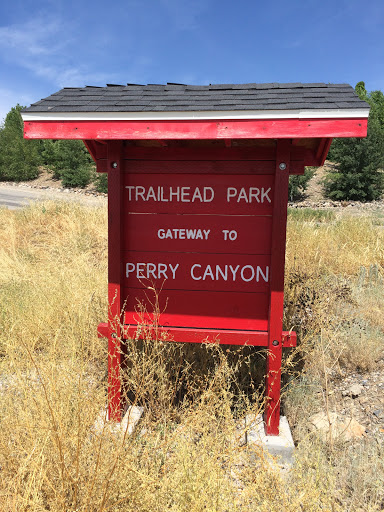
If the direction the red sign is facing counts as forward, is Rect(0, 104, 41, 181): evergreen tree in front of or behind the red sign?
behind

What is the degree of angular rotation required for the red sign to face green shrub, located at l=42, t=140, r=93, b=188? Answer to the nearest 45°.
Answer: approximately 180°

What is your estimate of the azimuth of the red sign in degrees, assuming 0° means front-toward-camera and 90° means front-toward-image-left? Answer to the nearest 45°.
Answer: approximately 0°

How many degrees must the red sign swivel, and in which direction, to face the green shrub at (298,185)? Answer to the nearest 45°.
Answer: approximately 180°

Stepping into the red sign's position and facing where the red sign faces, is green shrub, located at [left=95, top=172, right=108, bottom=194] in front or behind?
behind

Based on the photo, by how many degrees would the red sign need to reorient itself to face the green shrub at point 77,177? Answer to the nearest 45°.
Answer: approximately 180°

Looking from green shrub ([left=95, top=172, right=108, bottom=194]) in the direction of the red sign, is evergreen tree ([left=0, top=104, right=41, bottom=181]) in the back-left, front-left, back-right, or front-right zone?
back-right

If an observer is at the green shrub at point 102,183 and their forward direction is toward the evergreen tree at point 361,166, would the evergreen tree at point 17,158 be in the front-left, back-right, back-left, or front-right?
back-left
